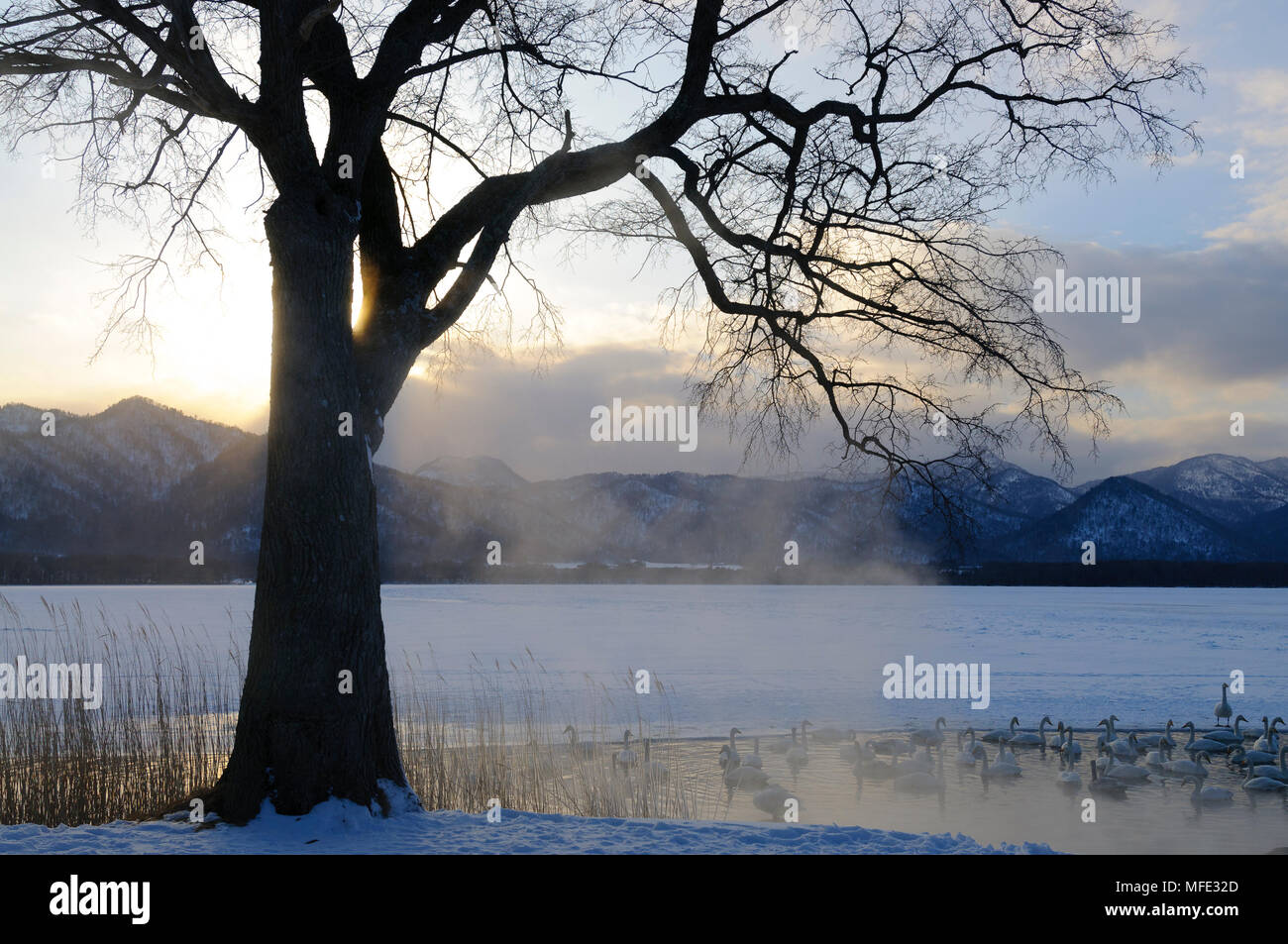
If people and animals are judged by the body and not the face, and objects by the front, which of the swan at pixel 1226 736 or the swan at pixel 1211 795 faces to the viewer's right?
the swan at pixel 1226 736

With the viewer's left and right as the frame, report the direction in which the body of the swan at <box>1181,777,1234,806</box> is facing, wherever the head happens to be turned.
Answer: facing to the left of the viewer

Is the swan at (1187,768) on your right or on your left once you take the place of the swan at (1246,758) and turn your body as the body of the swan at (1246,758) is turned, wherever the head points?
on your left

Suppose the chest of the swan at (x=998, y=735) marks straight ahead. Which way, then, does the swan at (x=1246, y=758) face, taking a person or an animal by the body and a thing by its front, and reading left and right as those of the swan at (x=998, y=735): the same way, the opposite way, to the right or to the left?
the opposite way

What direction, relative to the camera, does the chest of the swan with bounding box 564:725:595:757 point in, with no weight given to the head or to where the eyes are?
to the viewer's left

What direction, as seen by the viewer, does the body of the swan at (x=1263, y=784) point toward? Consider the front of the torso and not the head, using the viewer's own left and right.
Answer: facing to the left of the viewer

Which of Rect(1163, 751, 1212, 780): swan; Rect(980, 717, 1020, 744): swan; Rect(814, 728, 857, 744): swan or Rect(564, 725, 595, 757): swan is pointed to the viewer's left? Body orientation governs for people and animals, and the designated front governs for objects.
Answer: Rect(564, 725, 595, 757): swan

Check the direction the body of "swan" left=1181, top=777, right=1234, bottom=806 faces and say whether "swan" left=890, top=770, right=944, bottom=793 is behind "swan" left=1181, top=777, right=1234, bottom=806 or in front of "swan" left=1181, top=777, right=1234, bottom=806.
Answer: in front
